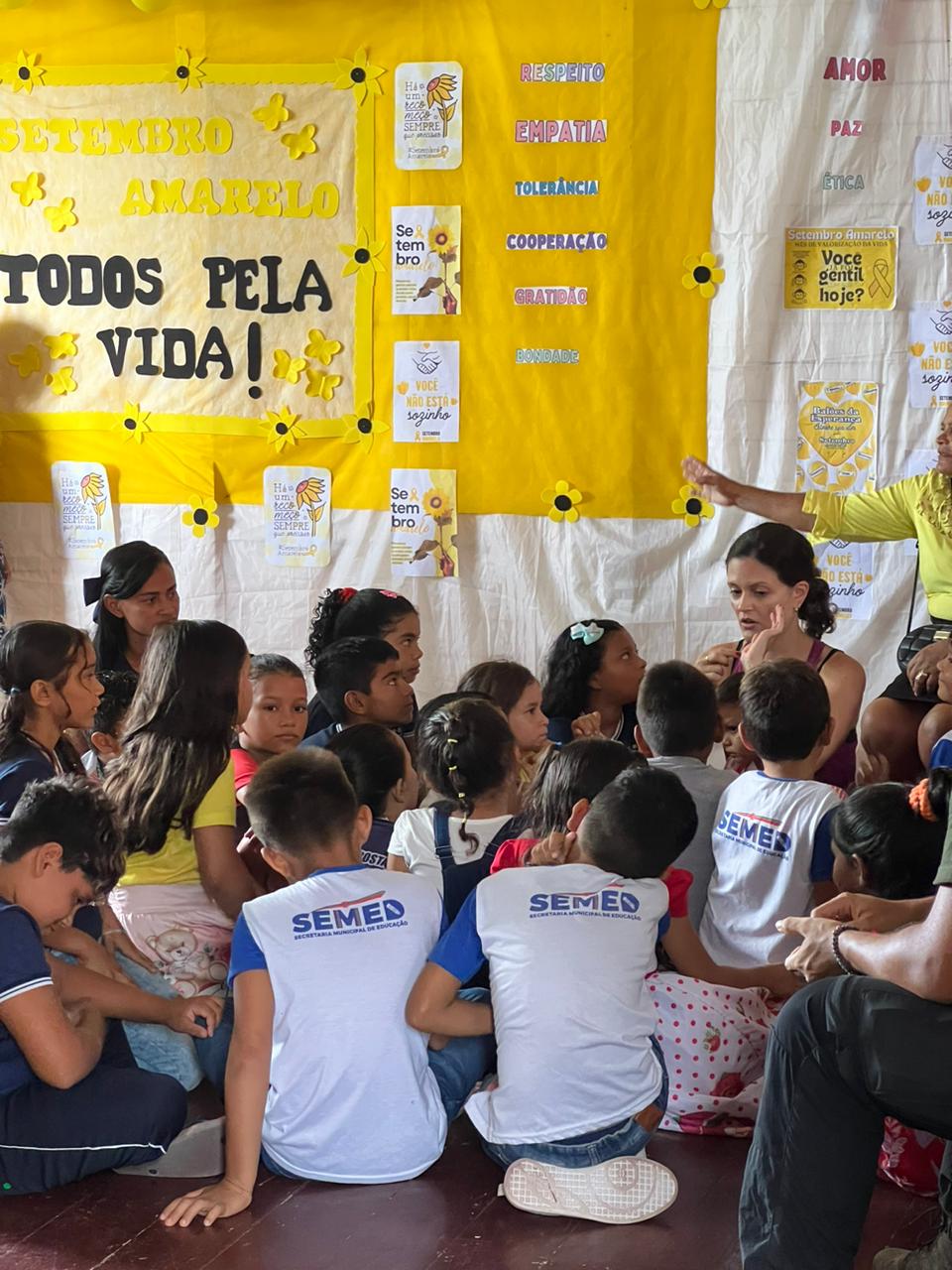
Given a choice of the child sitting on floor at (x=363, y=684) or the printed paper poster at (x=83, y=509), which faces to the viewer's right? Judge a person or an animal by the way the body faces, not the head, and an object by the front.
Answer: the child sitting on floor

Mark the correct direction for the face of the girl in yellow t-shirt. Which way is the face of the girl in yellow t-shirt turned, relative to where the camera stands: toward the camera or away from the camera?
away from the camera

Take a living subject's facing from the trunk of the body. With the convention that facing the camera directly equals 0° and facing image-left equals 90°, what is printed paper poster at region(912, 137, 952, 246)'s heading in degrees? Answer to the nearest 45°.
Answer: approximately 0°

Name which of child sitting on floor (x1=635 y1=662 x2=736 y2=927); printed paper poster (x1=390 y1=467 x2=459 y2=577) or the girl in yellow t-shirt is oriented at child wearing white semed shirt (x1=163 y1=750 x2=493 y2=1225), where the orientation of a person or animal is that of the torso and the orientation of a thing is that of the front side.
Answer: the printed paper poster

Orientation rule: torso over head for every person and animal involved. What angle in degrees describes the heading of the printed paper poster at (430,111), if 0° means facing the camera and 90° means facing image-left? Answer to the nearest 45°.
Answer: approximately 0°

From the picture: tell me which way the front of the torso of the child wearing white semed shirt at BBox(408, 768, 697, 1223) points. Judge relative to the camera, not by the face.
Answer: away from the camera

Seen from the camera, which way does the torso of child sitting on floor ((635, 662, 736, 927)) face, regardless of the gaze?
away from the camera

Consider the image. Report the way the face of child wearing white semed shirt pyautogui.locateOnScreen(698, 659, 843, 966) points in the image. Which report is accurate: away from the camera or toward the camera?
away from the camera
